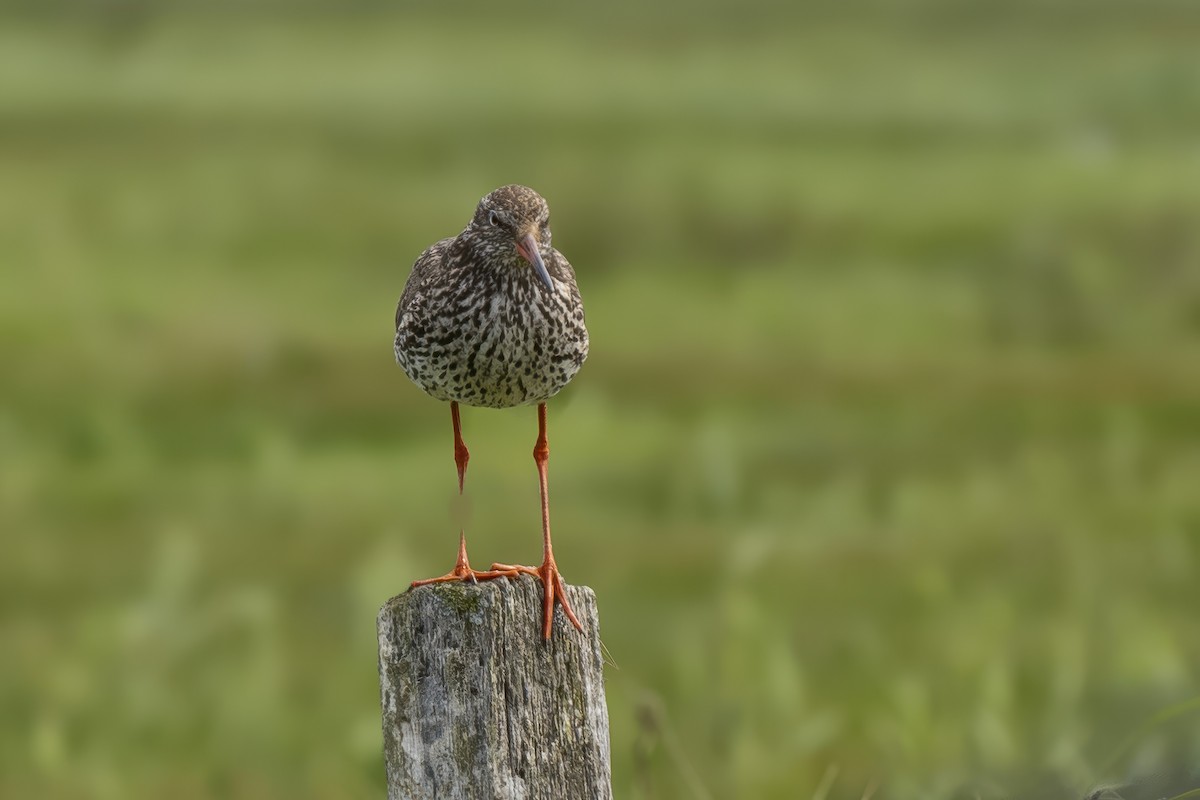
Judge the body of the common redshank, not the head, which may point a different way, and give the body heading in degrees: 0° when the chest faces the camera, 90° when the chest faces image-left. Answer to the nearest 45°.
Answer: approximately 0°
